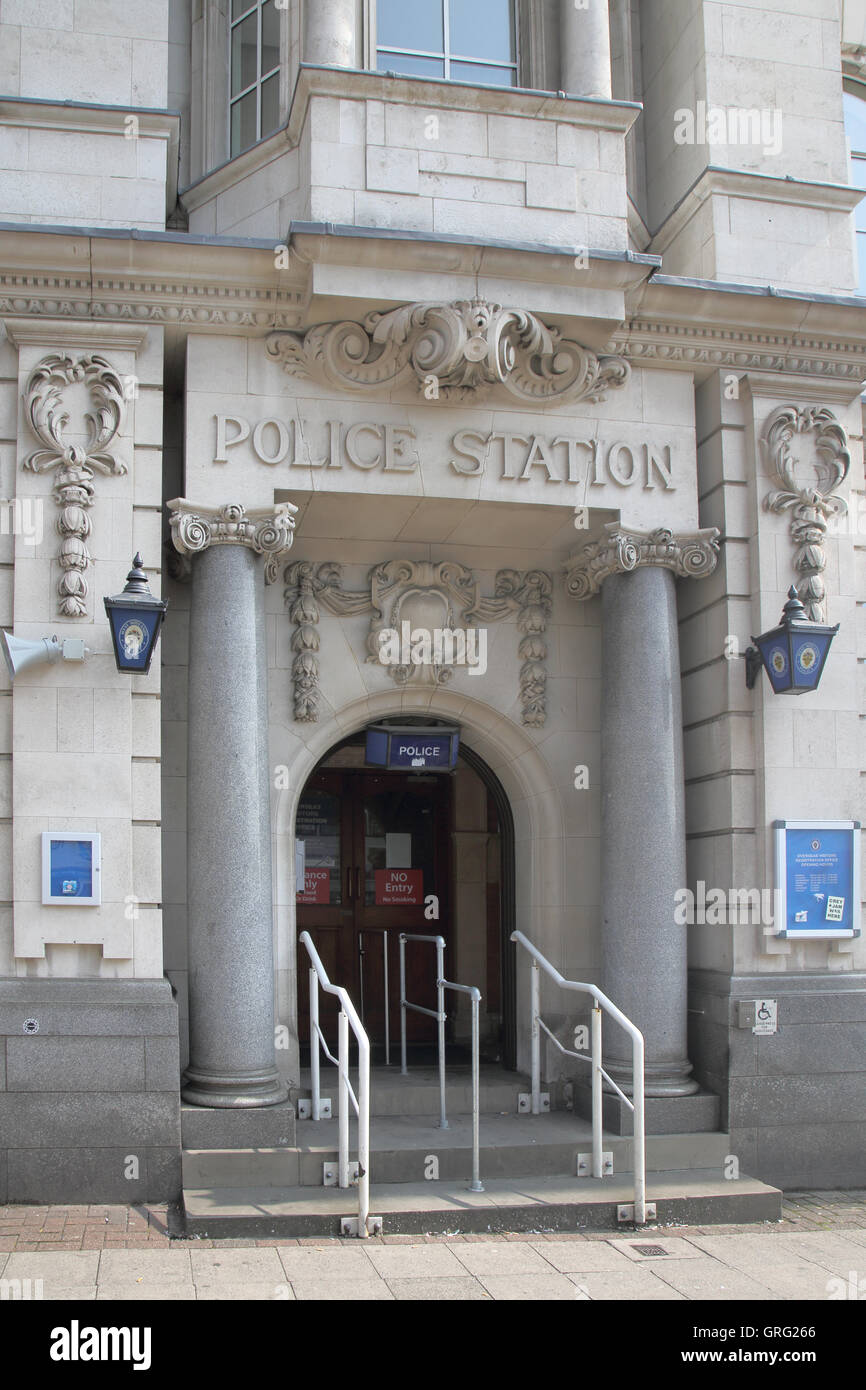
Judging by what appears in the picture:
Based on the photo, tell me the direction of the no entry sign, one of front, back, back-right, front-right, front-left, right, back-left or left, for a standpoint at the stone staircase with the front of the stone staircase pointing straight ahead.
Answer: back

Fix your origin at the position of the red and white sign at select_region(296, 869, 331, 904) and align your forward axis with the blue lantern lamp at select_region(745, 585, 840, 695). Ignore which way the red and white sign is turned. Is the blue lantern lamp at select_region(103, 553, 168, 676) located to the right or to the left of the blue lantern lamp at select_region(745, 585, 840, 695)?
right

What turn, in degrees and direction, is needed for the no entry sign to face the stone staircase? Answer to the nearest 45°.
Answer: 0° — it already faces it

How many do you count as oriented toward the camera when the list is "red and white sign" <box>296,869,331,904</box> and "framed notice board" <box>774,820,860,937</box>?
2

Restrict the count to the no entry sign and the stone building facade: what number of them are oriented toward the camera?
2

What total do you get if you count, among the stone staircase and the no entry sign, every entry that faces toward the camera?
2
